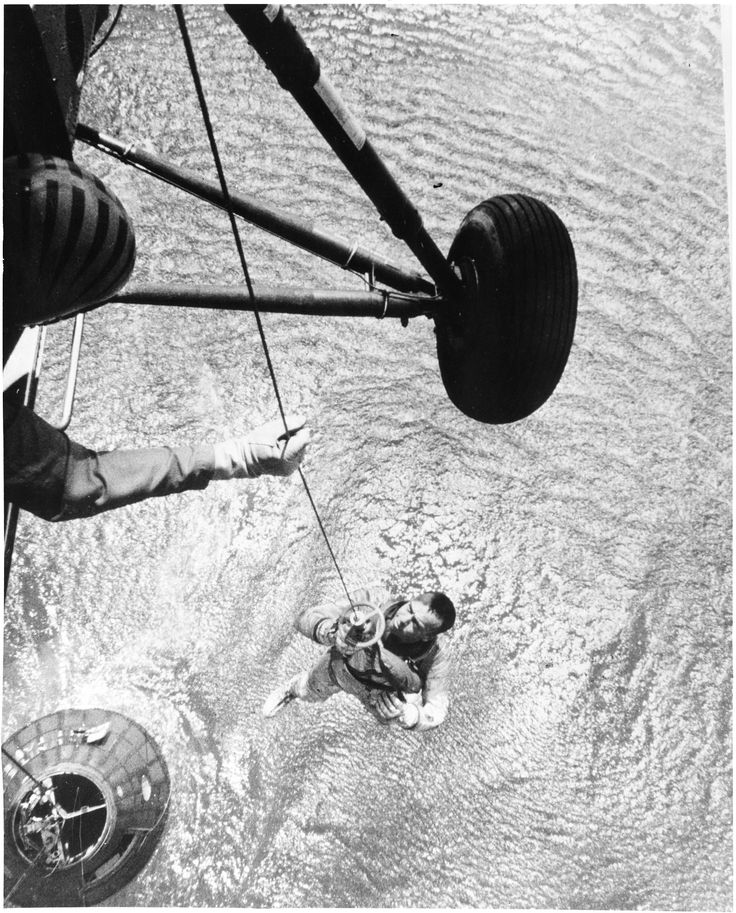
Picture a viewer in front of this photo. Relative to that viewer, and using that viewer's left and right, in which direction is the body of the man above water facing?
facing the viewer and to the left of the viewer
